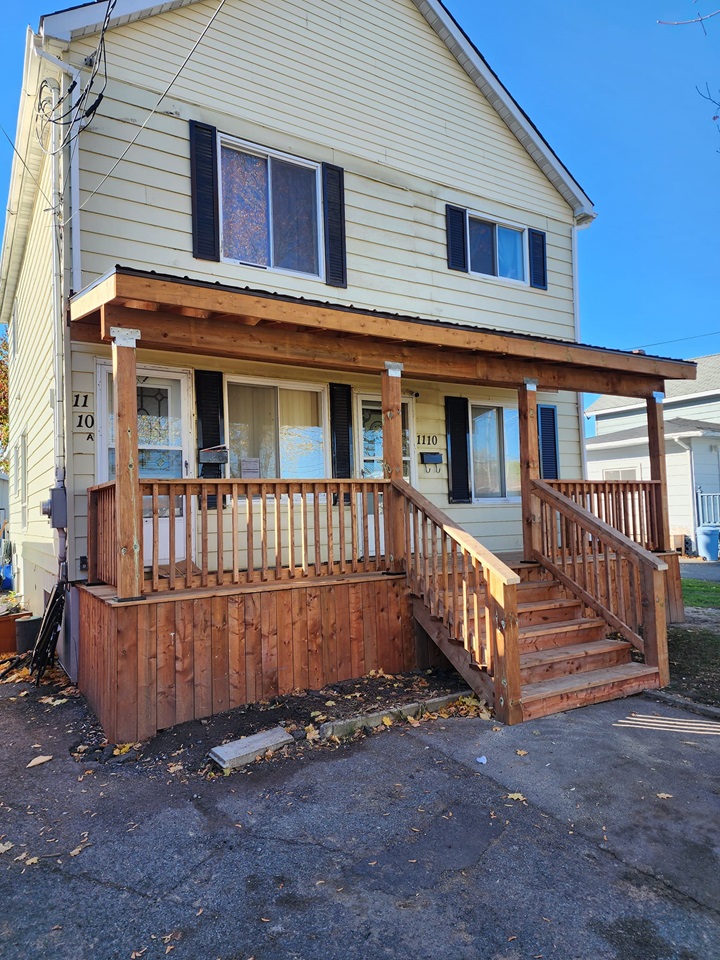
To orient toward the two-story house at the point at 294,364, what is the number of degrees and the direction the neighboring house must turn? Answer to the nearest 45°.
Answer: approximately 45° to its right

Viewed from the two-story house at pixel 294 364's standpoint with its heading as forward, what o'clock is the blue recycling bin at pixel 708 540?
The blue recycling bin is roughly at 9 o'clock from the two-story house.

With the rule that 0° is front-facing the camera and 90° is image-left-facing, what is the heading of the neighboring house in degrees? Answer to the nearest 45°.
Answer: approximately 315°

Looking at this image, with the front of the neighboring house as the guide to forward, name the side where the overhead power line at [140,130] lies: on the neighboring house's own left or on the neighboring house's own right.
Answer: on the neighboring house's own right

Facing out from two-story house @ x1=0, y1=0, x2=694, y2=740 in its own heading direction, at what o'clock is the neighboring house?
The neighboring house is roughly at 9 o'clock from the two-story house.

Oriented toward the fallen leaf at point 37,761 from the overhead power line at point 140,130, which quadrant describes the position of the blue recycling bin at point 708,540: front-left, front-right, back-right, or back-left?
back-left
